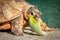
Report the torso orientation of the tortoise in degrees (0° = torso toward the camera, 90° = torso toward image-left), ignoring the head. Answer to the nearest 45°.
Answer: approximately 270°
